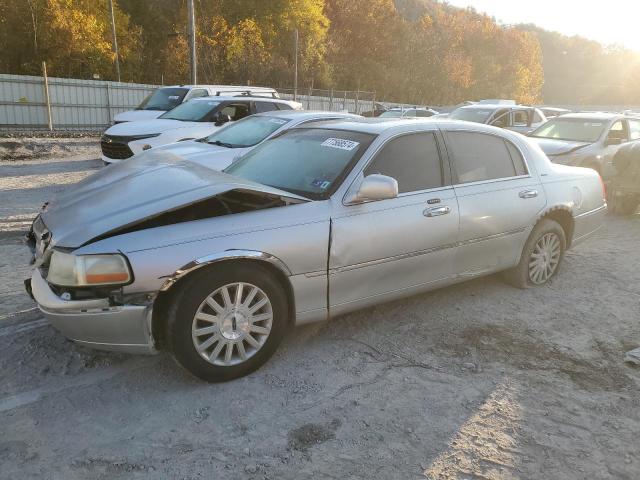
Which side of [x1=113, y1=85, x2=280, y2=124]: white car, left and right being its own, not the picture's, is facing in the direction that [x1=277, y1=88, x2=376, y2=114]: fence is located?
back

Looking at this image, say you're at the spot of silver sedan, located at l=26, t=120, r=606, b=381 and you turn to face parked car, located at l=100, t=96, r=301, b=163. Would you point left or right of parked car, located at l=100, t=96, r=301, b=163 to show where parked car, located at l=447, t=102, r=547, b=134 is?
right

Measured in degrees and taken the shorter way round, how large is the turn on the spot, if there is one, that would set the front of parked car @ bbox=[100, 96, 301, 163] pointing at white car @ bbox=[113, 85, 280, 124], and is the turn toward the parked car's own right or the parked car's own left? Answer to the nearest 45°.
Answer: approximately 135° to the parked car's own right

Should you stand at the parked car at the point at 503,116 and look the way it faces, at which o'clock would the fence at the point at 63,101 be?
The fence is roughly at 2 o'clock from the parked car.

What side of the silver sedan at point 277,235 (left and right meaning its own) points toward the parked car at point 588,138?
back

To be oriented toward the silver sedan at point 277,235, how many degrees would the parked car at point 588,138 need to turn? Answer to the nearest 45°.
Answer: approximately 45° to its left

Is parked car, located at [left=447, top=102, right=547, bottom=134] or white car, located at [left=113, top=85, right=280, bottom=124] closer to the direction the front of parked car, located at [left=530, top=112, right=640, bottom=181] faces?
the white car

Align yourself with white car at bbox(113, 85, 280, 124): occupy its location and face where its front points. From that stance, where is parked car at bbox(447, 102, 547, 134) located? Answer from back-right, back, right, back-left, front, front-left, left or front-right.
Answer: back-left

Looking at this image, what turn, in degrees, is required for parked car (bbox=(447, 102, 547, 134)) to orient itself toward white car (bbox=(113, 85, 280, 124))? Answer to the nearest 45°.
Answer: approximately 45° to its right

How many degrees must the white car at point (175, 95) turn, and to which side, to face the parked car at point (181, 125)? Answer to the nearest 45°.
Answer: approximately 45° to its left

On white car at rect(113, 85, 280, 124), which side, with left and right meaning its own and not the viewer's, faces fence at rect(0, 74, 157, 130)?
right
